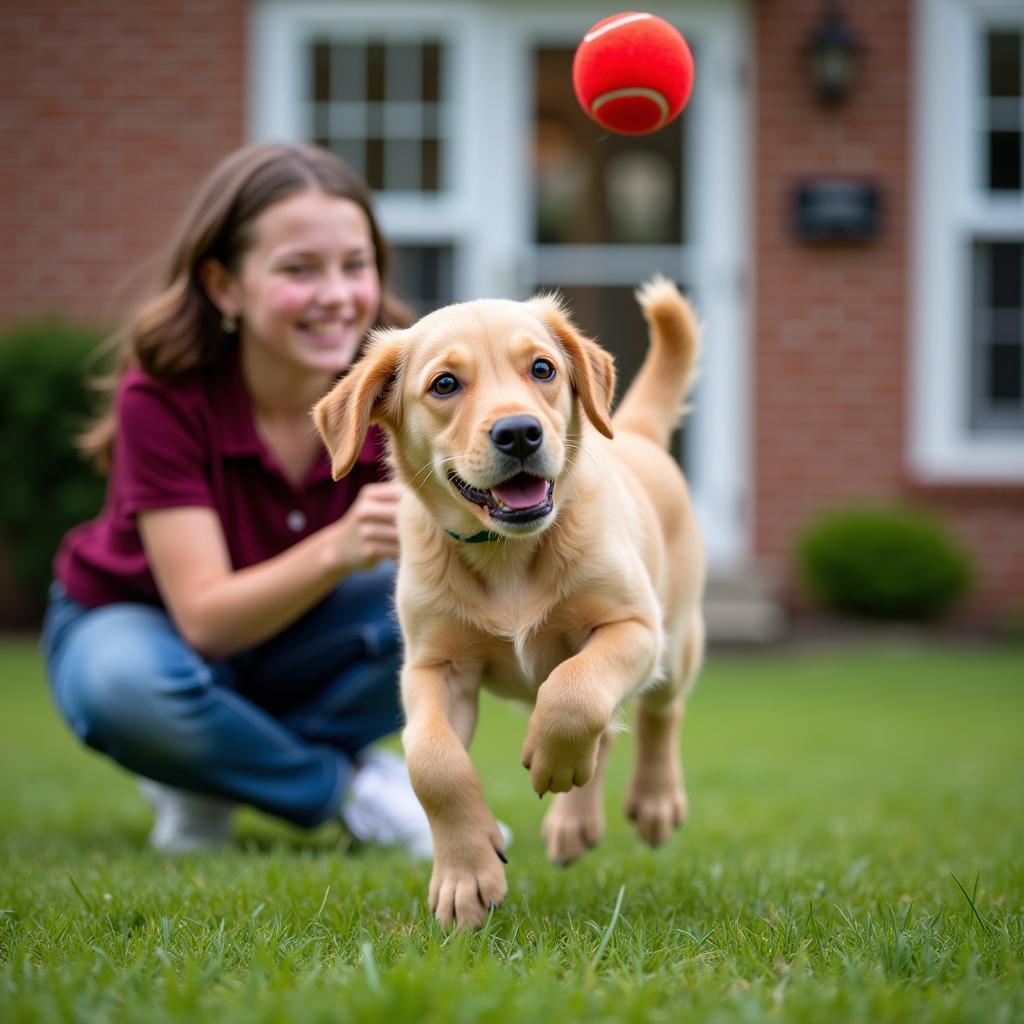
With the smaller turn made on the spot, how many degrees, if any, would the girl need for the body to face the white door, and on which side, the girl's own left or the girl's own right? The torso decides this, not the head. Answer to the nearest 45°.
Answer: approximately 135° to the girl's own left

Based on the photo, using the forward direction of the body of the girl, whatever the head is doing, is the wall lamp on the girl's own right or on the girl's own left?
on the girl's own left

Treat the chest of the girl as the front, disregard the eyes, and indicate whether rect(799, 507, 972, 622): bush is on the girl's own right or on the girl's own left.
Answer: on the girl's own left

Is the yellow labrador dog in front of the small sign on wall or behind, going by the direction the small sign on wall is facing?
in front

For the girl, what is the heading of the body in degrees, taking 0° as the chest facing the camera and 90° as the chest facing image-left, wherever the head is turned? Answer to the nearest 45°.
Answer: approximately 315°

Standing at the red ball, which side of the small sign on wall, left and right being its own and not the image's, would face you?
front

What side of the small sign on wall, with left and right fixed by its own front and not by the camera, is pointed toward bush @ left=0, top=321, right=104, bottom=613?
right

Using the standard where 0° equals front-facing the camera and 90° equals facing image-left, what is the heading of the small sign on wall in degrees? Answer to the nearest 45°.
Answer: approximately 0°

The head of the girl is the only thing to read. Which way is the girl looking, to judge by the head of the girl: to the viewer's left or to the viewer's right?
to the viewer's right

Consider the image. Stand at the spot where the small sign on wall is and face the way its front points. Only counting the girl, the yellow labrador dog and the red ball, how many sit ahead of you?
3

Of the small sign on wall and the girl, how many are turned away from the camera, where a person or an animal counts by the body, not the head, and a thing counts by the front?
0
